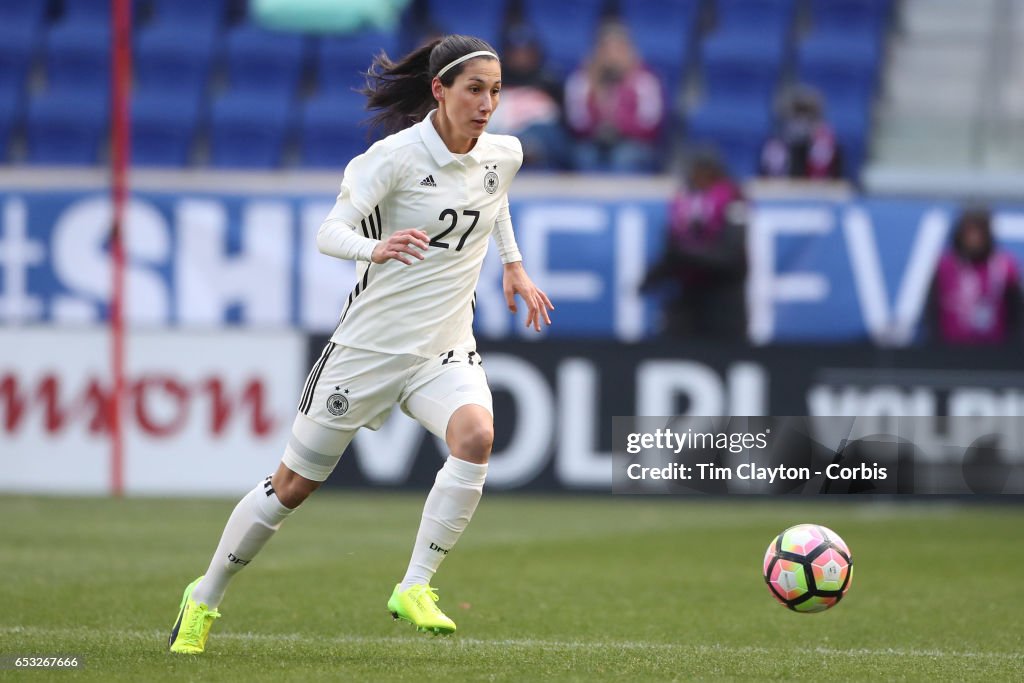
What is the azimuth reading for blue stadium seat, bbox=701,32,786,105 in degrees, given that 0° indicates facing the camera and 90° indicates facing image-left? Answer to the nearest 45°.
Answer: approximately 0°

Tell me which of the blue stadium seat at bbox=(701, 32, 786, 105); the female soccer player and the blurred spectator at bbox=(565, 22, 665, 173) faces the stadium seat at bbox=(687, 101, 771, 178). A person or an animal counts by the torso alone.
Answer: the blue stadium seat

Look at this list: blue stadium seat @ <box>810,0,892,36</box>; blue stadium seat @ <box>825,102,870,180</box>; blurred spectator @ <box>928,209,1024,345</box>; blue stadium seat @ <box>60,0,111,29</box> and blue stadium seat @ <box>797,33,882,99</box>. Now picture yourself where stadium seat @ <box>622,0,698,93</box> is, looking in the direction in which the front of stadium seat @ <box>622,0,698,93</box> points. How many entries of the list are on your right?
1

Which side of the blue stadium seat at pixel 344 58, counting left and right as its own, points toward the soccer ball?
front

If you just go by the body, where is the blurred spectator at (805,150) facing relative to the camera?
toward the camera

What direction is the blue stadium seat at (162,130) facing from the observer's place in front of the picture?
facing the viewer

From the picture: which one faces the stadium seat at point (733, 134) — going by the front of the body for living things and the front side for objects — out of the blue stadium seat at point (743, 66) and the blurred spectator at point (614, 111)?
the blue stadium seat

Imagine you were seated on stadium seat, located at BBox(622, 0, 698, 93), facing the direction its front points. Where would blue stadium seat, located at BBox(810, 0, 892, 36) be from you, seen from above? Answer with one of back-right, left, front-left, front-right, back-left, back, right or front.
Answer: left

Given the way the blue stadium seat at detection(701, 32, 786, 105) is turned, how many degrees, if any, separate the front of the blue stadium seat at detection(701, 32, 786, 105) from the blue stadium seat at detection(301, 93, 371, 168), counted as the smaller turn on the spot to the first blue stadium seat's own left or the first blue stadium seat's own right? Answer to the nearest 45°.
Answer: approximately 90° to the first blue stadium seat's own right

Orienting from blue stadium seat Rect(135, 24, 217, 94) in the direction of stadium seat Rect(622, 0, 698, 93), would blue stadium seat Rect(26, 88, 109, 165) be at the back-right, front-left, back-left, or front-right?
back-right

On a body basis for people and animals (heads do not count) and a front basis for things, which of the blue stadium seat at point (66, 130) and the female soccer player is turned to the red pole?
the blue stadium seat

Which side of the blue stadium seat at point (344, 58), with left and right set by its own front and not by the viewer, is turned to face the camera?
front

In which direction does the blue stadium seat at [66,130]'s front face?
toward the camera

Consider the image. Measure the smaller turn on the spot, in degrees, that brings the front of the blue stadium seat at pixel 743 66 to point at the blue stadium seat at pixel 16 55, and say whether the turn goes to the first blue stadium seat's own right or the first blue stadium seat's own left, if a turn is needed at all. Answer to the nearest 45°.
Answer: approximately 90° to the first blue stadium seat's own right

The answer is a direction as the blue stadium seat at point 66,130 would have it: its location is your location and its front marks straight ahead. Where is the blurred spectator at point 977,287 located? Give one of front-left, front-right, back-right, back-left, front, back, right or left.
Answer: front-left

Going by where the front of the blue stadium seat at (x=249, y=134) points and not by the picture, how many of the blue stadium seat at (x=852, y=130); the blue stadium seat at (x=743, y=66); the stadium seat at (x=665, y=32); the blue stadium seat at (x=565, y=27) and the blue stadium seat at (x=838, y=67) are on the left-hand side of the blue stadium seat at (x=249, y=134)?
5

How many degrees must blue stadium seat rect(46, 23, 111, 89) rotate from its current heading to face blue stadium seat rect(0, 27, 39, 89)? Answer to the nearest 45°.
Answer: approximately 90° to its right
